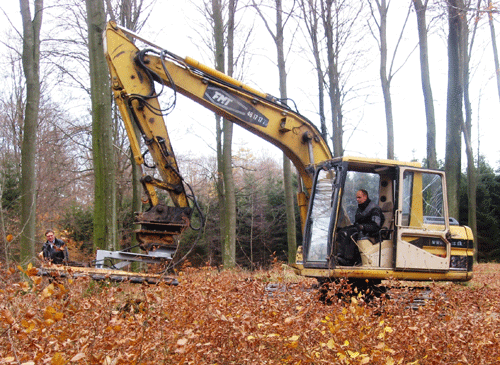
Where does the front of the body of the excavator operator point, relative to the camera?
to the viewer's left

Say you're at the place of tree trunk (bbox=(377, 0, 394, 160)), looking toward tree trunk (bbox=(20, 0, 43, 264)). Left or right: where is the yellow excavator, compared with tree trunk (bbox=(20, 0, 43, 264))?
left

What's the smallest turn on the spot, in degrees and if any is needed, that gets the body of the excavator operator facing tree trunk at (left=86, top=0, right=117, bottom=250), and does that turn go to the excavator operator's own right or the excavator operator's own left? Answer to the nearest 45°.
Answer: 0° — they already face it

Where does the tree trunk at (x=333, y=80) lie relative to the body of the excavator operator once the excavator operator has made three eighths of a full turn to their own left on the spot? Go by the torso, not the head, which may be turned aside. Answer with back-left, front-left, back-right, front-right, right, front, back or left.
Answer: back-left

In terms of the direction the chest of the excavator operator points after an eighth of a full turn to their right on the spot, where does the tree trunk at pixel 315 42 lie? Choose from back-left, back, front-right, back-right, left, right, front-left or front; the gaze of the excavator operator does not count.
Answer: front-right

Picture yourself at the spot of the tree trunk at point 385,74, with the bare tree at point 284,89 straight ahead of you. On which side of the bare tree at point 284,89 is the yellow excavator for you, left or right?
left

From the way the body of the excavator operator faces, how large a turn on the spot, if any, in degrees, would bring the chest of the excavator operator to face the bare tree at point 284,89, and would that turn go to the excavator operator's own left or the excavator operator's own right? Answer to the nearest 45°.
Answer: approximately 90° to the excavator operator's own right

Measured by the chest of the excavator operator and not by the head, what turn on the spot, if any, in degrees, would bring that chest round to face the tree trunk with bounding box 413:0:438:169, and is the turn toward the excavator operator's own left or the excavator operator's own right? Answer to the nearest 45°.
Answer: approximately 90° to the excavator operator's own right
